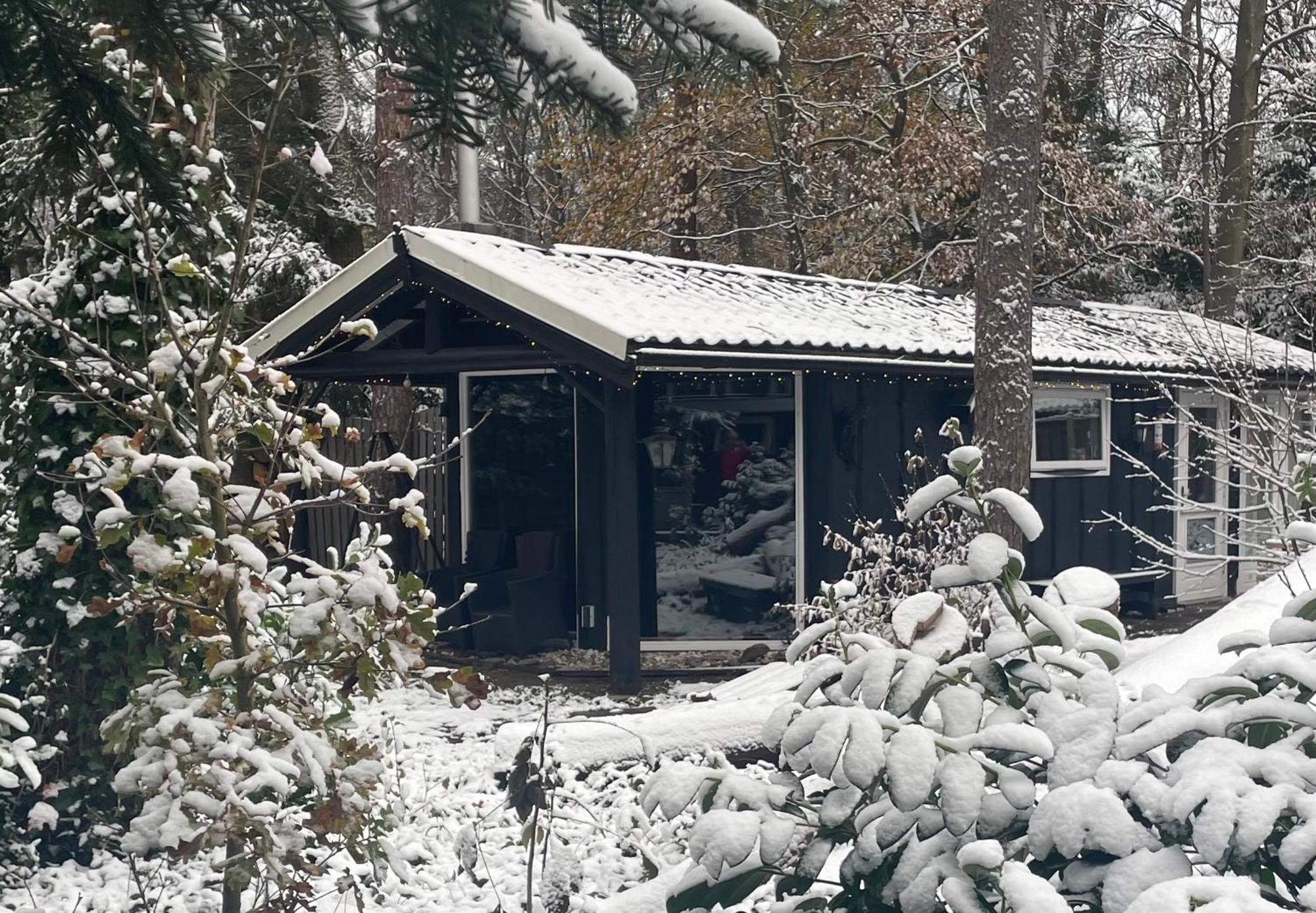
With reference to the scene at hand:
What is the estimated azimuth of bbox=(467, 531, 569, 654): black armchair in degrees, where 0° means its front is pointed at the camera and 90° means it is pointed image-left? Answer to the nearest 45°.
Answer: approximately 45°

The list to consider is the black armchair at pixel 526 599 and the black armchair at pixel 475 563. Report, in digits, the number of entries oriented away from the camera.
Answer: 0

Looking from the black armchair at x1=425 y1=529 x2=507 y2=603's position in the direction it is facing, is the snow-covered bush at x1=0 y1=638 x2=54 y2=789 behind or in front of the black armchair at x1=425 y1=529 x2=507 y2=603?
in front

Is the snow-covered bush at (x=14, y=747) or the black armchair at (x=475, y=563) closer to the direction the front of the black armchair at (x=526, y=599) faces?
the snow-covered bush

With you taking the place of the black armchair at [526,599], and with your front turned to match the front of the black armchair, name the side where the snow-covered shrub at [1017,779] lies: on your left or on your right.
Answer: on your left

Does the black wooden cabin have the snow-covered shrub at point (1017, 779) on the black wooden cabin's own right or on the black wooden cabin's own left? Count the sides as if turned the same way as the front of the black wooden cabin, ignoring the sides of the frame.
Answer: on the black wooden cabin's own left

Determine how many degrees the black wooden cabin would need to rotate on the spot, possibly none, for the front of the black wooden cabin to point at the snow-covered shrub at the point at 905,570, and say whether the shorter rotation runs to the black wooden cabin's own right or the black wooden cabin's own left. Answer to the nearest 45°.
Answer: approximately 90° to the black wooden cabin's own left

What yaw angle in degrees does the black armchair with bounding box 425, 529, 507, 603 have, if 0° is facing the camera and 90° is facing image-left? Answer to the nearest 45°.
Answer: approximately 45°
